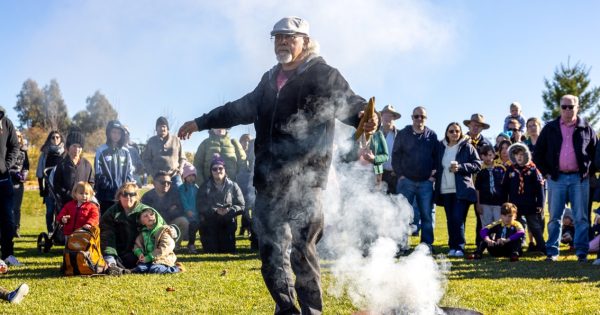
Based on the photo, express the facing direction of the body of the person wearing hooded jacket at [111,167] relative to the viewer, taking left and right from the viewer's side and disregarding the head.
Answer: facing the viewer

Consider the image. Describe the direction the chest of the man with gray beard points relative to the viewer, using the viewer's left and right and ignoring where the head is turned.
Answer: facing the viewer and to the left of the viewer

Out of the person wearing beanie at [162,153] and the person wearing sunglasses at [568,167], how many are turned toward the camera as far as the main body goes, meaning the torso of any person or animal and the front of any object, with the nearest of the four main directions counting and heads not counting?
2

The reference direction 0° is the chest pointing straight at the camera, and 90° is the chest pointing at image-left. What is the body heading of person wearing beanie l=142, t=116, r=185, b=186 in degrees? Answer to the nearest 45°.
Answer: approximately 0°

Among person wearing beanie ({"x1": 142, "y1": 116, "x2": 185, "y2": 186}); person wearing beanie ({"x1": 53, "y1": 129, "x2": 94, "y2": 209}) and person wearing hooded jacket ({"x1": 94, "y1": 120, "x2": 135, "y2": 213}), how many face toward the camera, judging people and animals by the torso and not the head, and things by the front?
3

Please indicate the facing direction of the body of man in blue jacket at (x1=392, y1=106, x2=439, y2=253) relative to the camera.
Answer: toward the camera

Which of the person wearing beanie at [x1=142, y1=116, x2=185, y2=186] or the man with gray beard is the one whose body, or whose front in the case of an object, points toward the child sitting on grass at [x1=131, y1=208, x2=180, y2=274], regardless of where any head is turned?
the person wearing beanie

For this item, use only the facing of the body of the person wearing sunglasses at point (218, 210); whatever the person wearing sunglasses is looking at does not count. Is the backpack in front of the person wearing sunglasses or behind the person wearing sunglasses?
in front

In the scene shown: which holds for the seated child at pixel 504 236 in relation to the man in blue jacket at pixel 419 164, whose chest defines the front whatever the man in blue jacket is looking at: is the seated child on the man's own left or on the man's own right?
on the man's own left

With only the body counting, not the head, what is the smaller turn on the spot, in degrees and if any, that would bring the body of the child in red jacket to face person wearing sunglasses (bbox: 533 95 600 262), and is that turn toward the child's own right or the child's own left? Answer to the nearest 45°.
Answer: approximately 90° to the child's own left

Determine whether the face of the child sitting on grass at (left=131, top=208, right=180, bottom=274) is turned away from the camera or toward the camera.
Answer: toward the camera

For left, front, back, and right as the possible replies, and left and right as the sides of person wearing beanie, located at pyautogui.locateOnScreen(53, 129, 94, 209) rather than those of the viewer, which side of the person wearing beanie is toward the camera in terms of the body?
front

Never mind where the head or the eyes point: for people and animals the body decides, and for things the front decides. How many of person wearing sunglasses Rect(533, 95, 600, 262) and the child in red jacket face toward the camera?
2

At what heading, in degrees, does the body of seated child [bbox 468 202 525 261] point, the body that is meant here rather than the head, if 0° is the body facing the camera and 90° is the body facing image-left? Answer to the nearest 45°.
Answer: approximately 0°

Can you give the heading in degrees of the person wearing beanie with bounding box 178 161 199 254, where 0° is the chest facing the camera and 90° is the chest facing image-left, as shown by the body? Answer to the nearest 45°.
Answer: approximately 315°

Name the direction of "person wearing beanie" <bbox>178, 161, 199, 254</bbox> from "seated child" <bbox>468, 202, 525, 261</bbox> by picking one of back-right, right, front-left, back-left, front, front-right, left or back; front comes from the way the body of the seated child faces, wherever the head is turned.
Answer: right

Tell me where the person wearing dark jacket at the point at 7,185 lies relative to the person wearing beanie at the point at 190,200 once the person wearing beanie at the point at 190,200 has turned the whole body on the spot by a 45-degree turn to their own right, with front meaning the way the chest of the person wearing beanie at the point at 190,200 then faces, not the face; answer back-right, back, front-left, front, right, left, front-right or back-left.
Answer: front-right

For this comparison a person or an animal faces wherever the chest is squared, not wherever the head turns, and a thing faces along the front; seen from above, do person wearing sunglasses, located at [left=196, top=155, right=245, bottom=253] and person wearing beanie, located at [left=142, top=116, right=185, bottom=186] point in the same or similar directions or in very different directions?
same or similar directions
